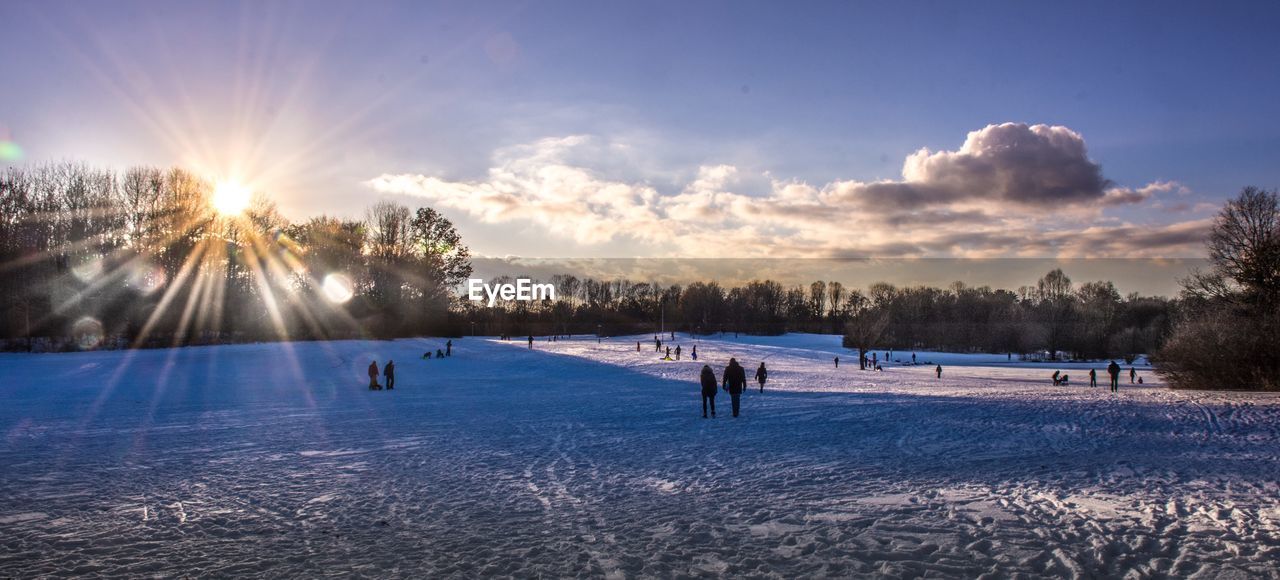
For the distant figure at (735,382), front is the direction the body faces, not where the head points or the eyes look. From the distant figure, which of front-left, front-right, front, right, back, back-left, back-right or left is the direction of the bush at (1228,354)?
front-right

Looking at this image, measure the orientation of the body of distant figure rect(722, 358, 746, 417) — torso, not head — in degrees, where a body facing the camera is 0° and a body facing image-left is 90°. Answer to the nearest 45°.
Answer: approximately 180°
